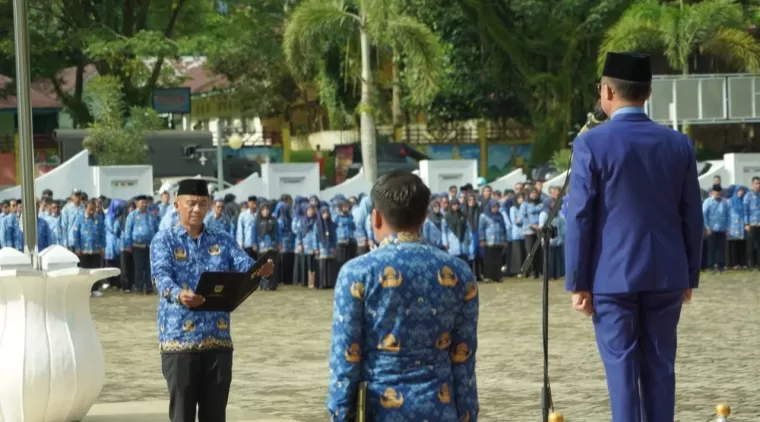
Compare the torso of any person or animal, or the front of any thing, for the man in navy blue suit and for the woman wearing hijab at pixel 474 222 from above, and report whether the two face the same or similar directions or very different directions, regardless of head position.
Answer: very different directions

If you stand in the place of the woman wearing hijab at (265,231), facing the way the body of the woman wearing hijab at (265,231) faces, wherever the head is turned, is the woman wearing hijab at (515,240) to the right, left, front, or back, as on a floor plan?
left

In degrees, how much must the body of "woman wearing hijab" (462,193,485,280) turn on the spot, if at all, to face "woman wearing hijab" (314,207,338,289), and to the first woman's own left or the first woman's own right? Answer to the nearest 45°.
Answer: approximately 90° to the first woman's own right

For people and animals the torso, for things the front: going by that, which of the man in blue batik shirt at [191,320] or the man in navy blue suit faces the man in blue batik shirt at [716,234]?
the man in navy blue suit

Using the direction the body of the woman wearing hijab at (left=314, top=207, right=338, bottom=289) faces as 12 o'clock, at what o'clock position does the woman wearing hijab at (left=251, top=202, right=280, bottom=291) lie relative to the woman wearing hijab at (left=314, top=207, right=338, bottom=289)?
the woman wearing hijab at (left=251, top=202, right=280, bottom=291) is roughly at 3 o'clock from the woman wearing hijab at (left=314, top=207, right=338, bottom=289).

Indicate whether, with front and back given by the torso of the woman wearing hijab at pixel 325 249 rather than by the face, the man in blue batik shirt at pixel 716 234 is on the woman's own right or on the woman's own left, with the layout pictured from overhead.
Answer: on the woman's own left

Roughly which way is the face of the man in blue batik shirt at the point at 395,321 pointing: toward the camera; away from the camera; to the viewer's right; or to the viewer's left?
away from the camera

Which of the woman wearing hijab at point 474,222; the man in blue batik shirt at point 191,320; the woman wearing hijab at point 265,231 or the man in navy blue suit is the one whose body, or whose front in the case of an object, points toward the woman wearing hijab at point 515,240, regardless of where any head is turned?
the man in navy blue suit

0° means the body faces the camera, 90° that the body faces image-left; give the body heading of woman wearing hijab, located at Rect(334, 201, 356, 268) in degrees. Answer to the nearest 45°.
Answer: approximately 0°

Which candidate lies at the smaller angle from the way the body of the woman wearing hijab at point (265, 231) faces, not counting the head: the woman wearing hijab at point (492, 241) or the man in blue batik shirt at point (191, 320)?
the man in blue batik shirt

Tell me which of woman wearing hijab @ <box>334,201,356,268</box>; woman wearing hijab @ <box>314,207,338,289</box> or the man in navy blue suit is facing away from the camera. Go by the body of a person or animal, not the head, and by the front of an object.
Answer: the man in navy blue suit
